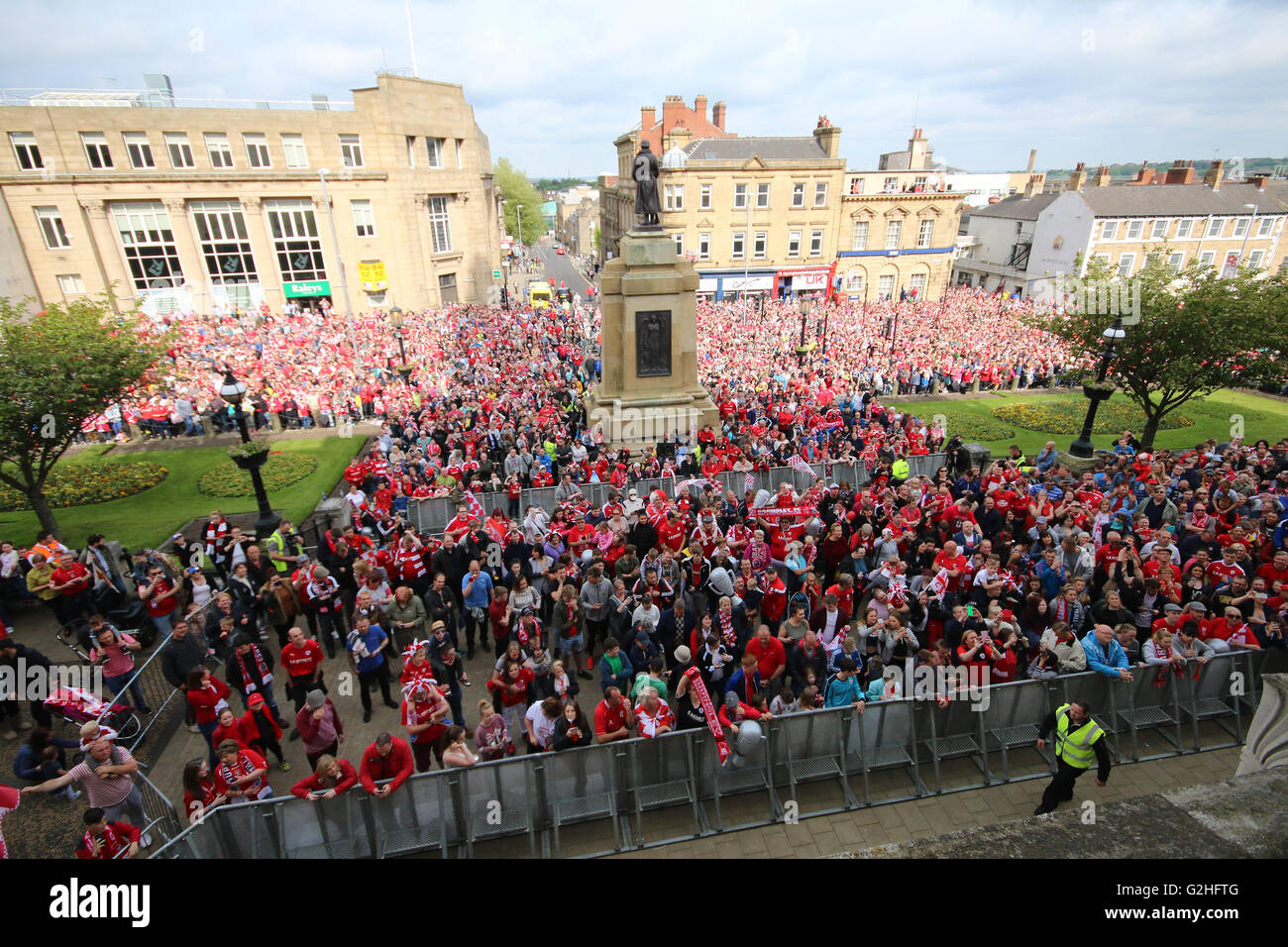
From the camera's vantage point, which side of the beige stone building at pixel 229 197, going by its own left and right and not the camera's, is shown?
front

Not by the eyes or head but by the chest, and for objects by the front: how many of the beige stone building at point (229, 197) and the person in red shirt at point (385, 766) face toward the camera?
2

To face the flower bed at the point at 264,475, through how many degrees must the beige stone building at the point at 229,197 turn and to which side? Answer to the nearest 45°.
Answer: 0° — it already faces it

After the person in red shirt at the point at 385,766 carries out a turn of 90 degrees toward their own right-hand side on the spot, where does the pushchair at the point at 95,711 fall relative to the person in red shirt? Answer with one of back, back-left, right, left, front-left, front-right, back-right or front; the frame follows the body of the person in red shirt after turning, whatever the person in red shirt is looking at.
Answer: front-right

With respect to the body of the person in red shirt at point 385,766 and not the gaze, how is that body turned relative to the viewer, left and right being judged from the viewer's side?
facing the viewer

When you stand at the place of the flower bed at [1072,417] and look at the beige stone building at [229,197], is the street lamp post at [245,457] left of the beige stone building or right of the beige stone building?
left

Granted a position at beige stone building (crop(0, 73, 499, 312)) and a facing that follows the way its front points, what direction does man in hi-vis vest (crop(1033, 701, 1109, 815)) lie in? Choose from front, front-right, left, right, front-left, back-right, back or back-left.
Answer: front
